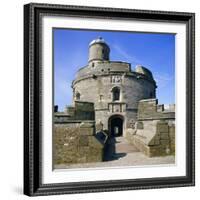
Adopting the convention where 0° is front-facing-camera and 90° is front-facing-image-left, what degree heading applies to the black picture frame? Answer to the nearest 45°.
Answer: approximately 315°
